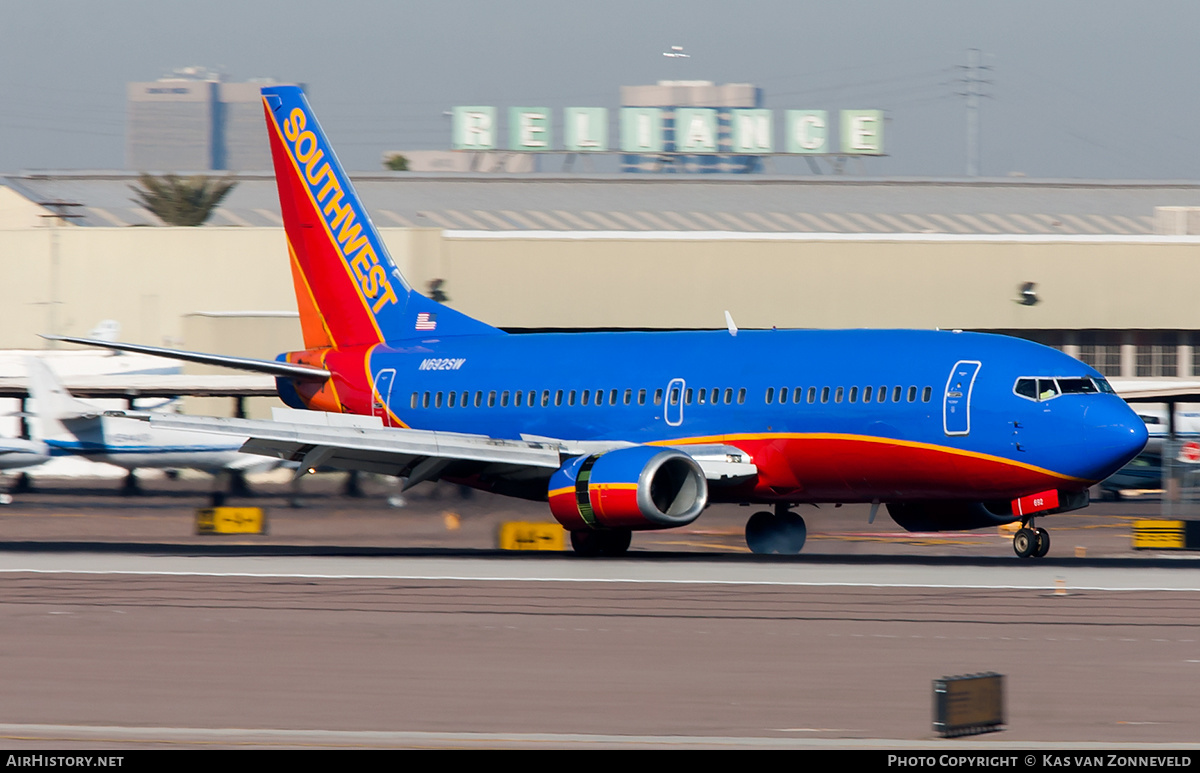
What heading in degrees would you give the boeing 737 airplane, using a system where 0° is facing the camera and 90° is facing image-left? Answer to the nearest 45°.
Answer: approximately 315°
